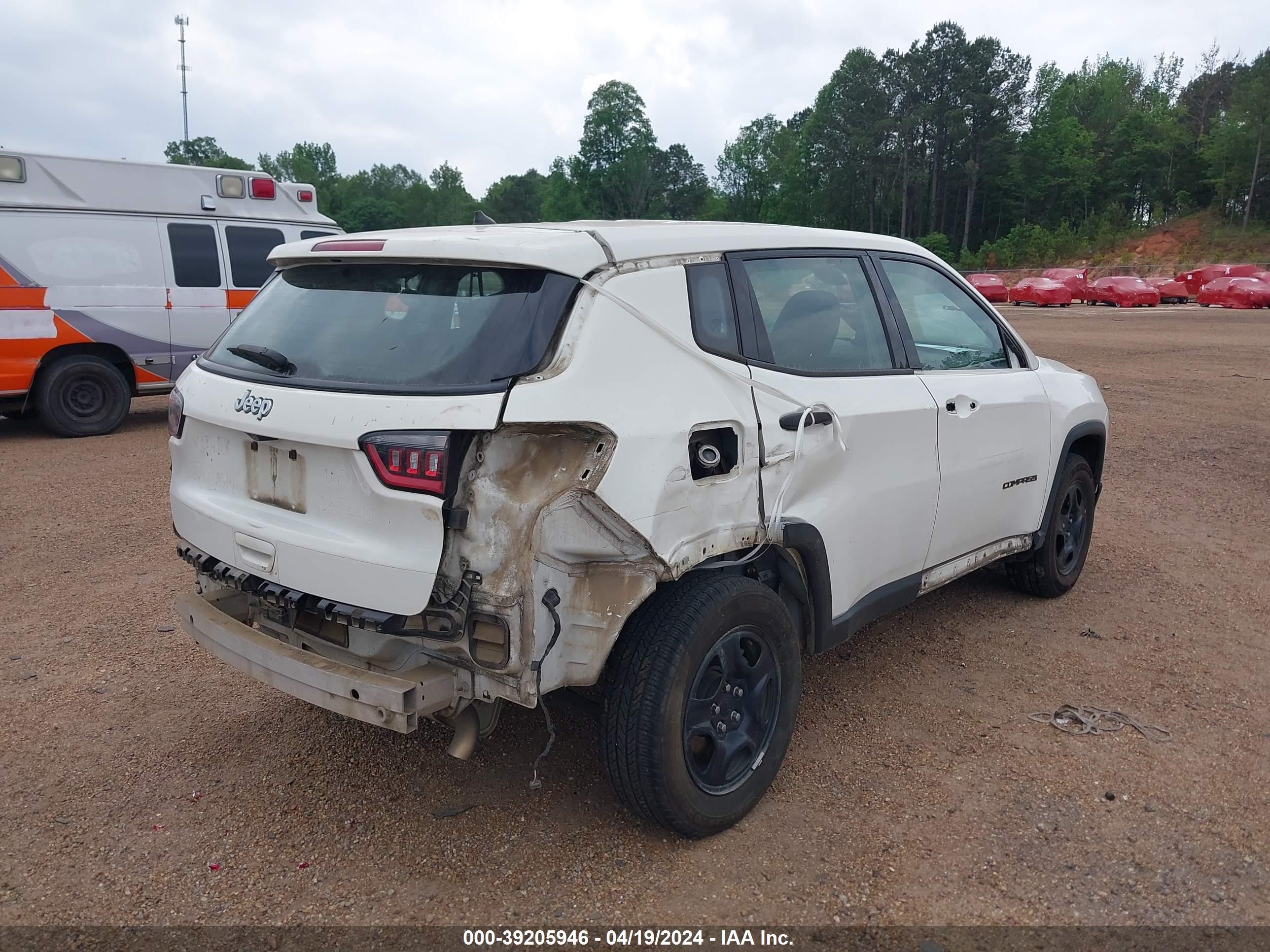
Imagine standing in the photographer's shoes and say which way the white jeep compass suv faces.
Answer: facing away from the viewer and to the right of the viewer

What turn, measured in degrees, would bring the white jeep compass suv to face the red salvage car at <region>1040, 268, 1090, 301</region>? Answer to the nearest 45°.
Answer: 0° — it already faces it

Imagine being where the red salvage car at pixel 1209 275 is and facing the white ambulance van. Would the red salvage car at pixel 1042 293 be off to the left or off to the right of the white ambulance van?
right

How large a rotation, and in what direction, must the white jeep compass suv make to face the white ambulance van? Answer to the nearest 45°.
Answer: approximately 90° to its left

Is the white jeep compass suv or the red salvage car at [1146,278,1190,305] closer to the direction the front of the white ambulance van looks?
the red salvage car

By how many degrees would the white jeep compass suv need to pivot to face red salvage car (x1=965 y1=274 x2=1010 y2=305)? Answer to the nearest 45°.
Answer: approximately 45° to its left
